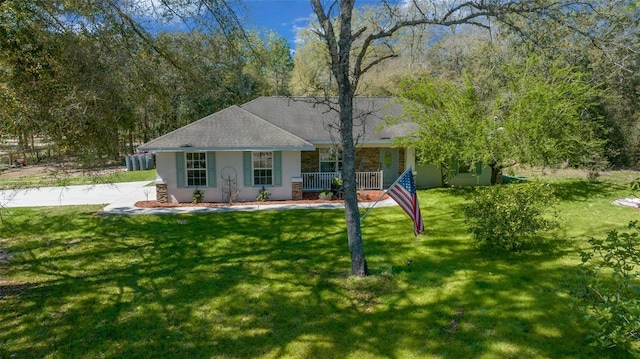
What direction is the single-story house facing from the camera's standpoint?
toward the camera

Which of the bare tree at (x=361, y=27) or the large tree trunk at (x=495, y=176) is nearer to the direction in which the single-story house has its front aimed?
the bare tree

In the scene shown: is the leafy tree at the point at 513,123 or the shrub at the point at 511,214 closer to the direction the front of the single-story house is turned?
the shrub

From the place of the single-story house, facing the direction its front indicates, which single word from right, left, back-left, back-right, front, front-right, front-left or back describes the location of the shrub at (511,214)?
front-left

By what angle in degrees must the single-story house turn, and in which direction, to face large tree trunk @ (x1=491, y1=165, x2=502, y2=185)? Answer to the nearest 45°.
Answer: approximately 90° to its left

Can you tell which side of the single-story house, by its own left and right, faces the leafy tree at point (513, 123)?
left

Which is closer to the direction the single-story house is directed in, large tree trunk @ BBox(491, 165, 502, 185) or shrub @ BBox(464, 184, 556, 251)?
the shrub

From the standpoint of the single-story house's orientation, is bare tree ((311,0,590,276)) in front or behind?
in front
